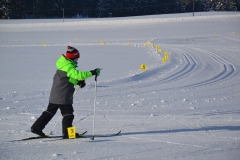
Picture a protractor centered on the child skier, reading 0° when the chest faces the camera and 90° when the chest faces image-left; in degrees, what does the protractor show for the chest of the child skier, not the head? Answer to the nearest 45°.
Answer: approximately 270°
